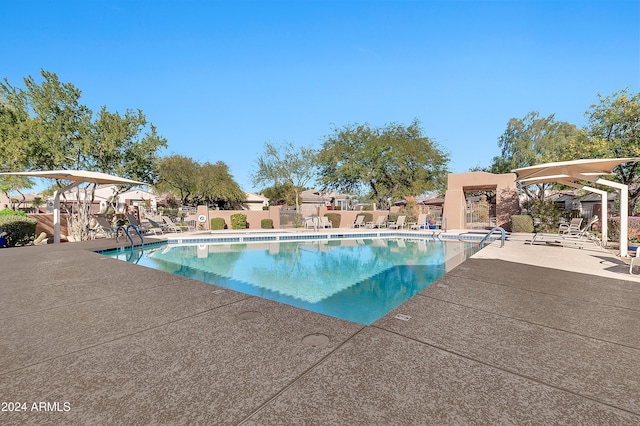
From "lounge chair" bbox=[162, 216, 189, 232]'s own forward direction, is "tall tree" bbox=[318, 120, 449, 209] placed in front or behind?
in front

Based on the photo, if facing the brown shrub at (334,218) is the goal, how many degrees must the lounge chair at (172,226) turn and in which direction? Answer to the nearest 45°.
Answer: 0° — it already faces it

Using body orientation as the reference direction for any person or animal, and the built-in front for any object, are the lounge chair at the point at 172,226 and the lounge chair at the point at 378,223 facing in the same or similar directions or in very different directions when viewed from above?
very different directions

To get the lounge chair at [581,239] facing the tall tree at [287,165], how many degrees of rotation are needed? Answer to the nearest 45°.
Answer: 0° — it already faces it

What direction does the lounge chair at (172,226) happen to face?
to the viewer's right

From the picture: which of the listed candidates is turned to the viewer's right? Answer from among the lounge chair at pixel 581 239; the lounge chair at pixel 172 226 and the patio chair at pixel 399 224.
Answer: the lounge chair at pixel 172 226

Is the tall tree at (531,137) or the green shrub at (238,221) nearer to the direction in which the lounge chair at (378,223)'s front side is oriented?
the green shrub

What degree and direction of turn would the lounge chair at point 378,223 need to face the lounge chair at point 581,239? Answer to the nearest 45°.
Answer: approximately 90° to its left

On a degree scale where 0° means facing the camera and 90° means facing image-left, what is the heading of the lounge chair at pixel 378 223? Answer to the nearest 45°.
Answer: approximately 45°
